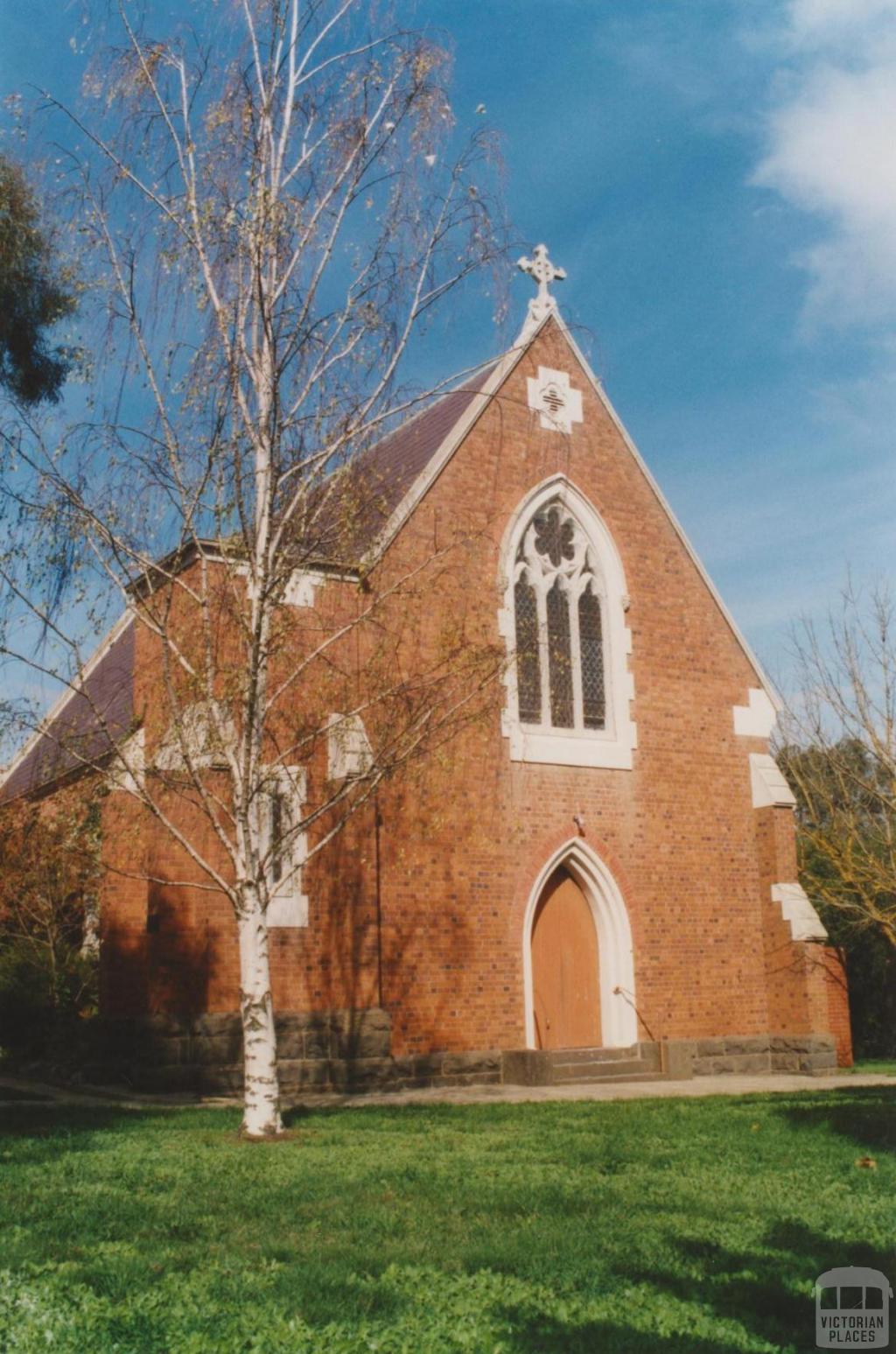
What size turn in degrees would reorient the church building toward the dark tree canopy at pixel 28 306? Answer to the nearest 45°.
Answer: approximately 90° to its right

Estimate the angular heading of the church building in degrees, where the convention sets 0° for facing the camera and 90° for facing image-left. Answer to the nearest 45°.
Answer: approximately 315°
